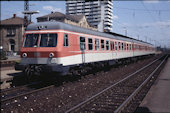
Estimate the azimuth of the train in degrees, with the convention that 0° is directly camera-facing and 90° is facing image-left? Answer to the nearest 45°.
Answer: approximately 45°
